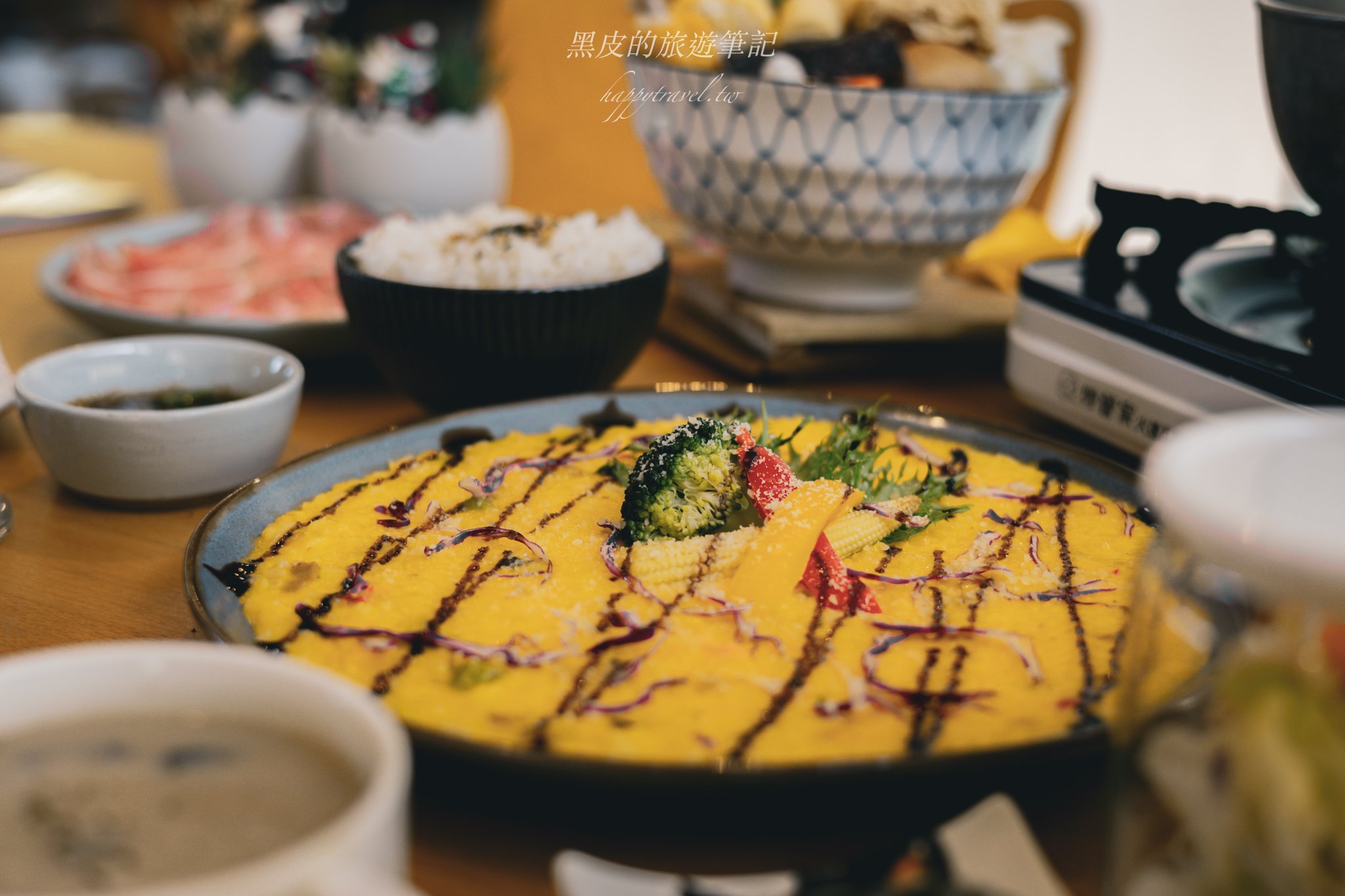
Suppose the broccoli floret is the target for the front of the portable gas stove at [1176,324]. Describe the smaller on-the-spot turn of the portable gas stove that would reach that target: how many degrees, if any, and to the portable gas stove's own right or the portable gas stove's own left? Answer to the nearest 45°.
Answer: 0° — it already faces it

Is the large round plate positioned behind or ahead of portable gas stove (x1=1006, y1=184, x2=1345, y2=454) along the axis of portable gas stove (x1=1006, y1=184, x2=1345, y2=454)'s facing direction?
ahead

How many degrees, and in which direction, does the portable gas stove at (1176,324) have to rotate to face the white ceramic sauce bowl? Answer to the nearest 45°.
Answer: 0° — it already faces it

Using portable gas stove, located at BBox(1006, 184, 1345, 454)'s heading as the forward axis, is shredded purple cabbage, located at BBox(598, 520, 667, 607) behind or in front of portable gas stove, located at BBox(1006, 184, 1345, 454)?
in front

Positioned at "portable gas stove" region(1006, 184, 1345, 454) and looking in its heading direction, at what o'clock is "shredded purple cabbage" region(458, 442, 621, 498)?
The shredded purple cabbage is roughly at 12 o'clock from the portable gas stove.

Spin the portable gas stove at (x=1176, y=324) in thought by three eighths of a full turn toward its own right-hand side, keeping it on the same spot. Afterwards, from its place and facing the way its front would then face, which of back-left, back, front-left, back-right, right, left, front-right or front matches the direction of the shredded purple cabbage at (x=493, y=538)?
back-left

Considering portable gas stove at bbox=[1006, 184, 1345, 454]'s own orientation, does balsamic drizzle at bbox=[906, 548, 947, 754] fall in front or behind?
in front

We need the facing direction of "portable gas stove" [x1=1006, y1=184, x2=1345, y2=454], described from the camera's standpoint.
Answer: facing the viewer and to the left of the viewer

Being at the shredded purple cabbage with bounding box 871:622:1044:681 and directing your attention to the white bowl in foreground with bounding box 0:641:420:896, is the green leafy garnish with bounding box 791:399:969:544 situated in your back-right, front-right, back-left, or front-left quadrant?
back-right

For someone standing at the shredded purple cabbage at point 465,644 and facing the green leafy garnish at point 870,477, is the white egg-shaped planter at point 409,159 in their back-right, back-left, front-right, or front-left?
front-left

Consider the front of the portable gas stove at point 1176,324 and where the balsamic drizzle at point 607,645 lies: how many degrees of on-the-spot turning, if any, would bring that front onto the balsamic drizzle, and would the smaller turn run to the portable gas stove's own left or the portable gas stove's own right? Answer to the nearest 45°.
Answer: approximately 45° to the portable gas stove's own left

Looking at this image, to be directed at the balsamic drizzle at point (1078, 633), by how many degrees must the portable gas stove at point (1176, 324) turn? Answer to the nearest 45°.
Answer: approximately 45° to its left

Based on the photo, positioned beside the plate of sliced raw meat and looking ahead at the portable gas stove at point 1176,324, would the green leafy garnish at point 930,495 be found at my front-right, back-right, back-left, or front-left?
front-right

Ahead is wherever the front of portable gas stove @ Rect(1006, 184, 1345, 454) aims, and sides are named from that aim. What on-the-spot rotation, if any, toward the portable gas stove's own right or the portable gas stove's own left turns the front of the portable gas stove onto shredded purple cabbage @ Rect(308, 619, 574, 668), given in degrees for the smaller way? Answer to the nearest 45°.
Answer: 0° — it already faces it
